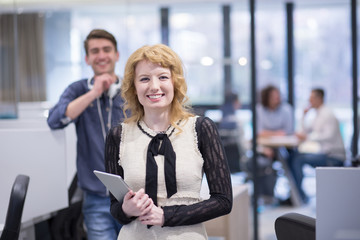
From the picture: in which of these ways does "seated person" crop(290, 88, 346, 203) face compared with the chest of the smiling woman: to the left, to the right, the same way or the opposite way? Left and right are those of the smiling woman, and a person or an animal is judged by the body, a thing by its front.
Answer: to the right

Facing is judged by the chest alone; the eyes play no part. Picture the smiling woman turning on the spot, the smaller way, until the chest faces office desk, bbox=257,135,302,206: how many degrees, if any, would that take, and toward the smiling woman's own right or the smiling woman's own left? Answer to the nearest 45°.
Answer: approximately 180°

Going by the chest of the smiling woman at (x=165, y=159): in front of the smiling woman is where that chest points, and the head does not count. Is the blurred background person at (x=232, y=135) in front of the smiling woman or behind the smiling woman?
behind

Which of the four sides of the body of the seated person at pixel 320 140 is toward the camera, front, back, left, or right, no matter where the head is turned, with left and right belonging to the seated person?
left
